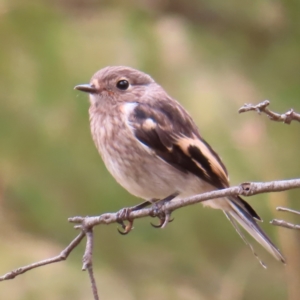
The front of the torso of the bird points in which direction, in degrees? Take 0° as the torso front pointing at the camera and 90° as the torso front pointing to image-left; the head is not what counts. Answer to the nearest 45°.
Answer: approximately 90°
